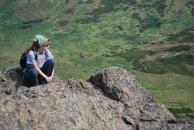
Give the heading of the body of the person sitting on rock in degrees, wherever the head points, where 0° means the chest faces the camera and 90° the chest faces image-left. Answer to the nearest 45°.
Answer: approximately 315°
